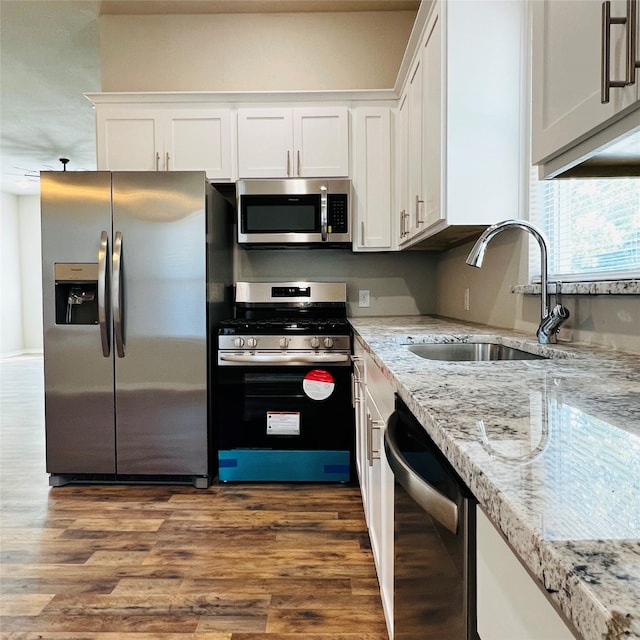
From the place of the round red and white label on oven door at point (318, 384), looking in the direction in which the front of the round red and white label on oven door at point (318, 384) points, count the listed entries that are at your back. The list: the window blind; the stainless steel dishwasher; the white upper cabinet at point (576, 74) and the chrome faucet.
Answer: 0

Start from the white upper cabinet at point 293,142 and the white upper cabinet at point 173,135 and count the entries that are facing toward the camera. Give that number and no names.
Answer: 2

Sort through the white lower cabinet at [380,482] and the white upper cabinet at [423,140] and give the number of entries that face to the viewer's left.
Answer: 2

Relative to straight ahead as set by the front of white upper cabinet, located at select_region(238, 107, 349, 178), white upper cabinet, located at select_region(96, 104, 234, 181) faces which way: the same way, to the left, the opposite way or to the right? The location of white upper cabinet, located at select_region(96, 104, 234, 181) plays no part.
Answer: the same way

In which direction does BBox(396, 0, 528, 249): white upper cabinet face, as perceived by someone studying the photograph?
facing to the left of the viewer

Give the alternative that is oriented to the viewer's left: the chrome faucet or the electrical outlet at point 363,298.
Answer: the chrome faucet

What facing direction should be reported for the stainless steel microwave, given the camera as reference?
facing the viewer

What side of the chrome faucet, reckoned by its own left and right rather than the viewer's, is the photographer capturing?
left

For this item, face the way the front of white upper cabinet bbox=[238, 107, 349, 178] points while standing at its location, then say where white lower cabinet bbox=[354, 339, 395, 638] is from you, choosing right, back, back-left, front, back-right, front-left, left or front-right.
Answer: front

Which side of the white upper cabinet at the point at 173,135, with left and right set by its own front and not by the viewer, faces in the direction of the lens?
front

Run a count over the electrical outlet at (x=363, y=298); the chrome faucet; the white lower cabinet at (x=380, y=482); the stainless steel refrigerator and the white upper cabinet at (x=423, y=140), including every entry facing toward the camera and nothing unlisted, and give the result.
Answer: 2

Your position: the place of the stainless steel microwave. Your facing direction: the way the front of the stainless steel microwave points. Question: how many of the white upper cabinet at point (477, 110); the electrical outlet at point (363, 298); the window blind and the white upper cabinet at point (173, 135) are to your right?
1

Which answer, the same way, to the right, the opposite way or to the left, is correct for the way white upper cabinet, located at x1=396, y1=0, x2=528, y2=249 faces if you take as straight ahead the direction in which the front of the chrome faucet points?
the same way

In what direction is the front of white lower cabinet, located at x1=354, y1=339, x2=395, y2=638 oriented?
to the viewer's left

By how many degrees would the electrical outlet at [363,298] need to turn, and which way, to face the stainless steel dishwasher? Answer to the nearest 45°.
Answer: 0° — it already faces it
